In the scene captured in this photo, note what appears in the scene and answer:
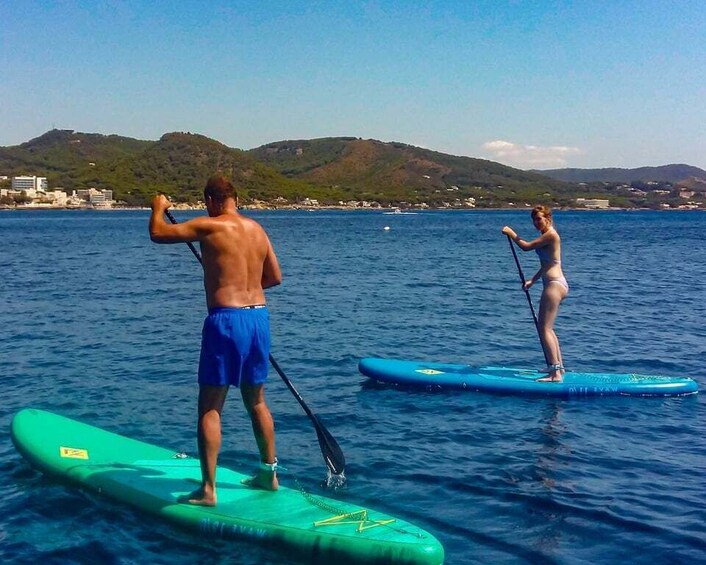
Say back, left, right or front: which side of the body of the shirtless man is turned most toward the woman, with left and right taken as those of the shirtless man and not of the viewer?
right

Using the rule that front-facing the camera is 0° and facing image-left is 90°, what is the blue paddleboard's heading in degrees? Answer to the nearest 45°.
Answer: approximately 90°

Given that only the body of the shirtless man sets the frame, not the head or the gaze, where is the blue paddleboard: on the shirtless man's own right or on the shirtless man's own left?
on the shirtless man's own right

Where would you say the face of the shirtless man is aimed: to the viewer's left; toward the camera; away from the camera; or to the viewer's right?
away from the camera

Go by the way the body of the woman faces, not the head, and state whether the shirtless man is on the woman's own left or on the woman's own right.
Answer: on the woman's own left

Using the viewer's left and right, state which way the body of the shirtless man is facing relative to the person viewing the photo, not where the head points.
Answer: facing away from the viewer and to the left of the viewer

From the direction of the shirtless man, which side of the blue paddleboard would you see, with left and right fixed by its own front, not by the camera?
left
